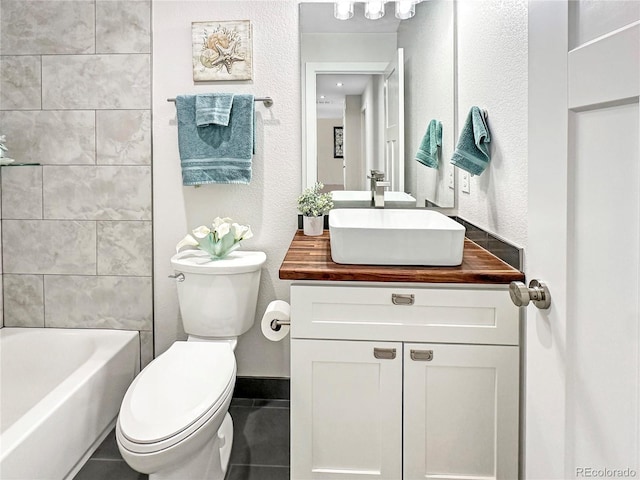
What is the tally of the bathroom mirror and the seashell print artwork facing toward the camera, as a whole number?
2

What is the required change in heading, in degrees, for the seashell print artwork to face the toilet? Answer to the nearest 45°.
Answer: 0° — it already faces it

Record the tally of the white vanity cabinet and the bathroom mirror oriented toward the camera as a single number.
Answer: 2

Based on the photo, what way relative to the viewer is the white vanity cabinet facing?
toward the camera

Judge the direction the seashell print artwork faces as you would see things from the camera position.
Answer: facing the viewer
